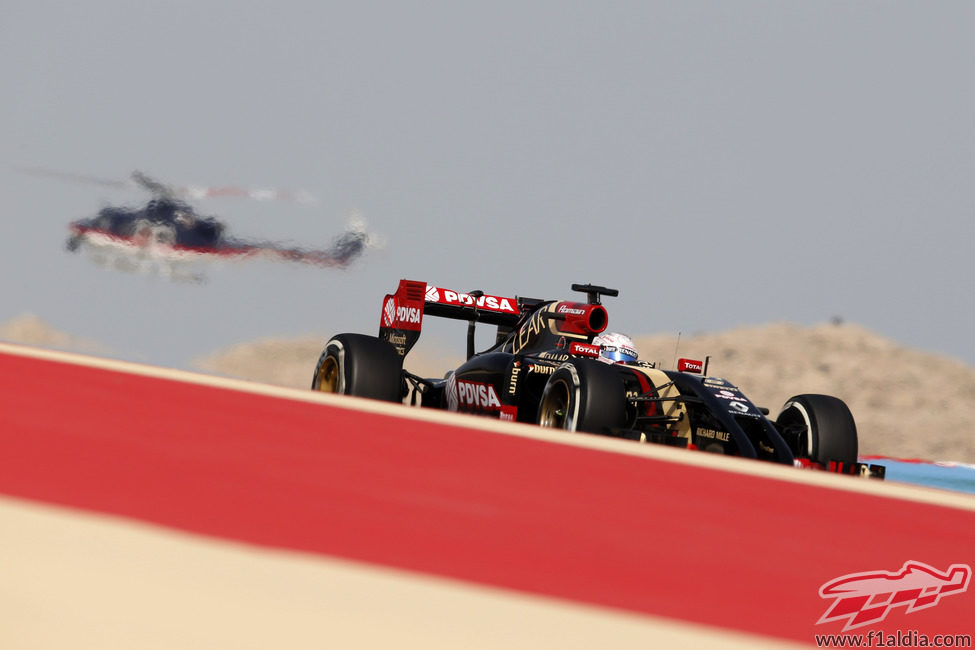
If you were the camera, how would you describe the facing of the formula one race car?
facing the viewer and to the right of the viewer
